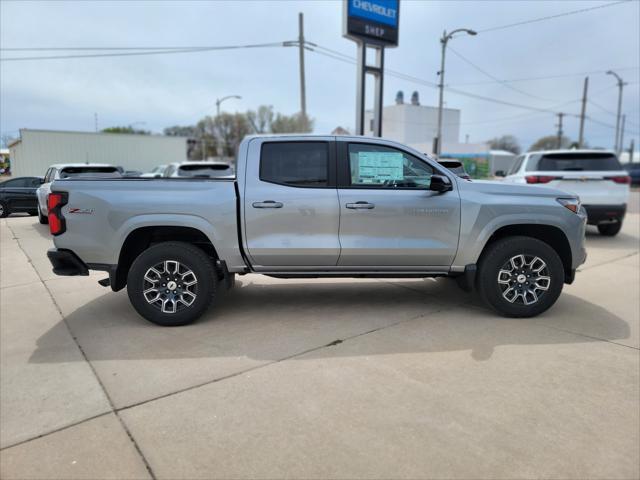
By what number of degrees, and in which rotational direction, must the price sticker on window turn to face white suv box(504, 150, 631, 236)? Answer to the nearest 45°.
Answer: approximately 135° to its left

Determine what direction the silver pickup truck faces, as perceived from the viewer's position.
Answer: facing to the right of the viewer

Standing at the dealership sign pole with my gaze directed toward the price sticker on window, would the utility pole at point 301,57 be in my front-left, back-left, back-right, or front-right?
back-right

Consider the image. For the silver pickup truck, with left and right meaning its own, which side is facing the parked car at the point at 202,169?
left

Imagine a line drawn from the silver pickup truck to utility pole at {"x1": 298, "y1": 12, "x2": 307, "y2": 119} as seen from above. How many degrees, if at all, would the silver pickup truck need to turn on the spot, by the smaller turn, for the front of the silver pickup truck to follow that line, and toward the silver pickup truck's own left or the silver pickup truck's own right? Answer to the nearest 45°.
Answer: approximately 90° to the silver pickup truck's own left

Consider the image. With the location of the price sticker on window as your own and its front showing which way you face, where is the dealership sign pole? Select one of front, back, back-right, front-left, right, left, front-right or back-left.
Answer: back

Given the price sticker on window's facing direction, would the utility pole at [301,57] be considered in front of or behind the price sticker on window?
behind

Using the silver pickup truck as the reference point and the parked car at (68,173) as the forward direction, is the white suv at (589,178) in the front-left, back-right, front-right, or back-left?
back-right

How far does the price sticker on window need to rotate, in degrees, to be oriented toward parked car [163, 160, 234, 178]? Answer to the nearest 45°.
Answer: approximately 135° to its right

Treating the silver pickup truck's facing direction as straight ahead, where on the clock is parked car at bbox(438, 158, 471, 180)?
The parked car is roughly at 11 o'clock from the silver pickup truck.

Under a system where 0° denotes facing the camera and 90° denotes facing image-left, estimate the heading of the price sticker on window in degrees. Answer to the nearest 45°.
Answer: approximately 0°
